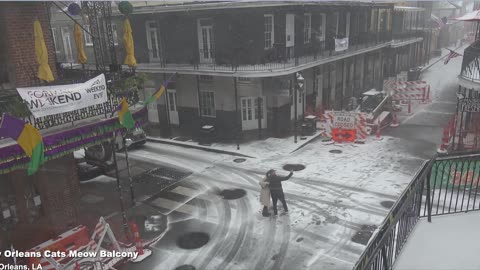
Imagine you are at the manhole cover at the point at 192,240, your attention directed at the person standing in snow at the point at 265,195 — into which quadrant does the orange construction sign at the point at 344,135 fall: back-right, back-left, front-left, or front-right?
front-left

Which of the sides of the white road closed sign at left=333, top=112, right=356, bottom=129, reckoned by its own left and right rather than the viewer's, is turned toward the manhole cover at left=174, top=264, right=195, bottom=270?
front

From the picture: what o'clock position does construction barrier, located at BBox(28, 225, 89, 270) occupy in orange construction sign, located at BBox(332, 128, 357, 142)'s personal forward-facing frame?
The construction barrier is roughly at 1 o'clock from the orange construction sign.

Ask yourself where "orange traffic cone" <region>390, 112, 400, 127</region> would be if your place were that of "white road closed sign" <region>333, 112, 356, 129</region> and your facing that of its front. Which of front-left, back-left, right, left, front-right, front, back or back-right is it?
back-left

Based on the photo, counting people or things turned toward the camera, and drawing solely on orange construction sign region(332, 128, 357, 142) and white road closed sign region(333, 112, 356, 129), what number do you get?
2

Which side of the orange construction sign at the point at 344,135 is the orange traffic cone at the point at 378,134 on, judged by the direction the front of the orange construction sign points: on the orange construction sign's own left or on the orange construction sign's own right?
on the orange construction sign's own left

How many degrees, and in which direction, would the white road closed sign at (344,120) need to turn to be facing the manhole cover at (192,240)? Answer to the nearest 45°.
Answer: approximately 45° to its right

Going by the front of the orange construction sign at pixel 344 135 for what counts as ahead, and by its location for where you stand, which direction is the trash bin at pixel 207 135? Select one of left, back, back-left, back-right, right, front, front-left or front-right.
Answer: right

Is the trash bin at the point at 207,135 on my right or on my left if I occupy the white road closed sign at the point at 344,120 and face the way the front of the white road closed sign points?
on my right

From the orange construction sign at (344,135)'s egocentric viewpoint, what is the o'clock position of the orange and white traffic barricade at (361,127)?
The orange and white traffic barricade is roughly at 9 o'clock from the orange construction sign.

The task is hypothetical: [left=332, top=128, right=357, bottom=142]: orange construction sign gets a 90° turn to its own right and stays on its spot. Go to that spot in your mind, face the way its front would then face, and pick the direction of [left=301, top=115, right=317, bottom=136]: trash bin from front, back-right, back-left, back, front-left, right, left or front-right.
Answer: front-right

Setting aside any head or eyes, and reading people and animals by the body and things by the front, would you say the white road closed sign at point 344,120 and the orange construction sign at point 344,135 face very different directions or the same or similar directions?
same or similar directions

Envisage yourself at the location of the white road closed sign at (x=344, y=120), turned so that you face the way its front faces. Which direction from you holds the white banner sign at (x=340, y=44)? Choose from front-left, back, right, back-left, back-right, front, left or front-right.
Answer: back

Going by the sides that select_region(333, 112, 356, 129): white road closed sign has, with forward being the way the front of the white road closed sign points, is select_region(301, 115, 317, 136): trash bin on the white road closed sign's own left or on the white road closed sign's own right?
on the white road closed sign's own right

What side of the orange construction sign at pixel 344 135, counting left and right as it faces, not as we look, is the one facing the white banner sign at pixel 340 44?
back

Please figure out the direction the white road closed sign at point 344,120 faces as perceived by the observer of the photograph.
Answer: facing the viewer

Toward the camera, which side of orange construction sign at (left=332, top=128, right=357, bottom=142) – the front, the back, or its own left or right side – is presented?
front
